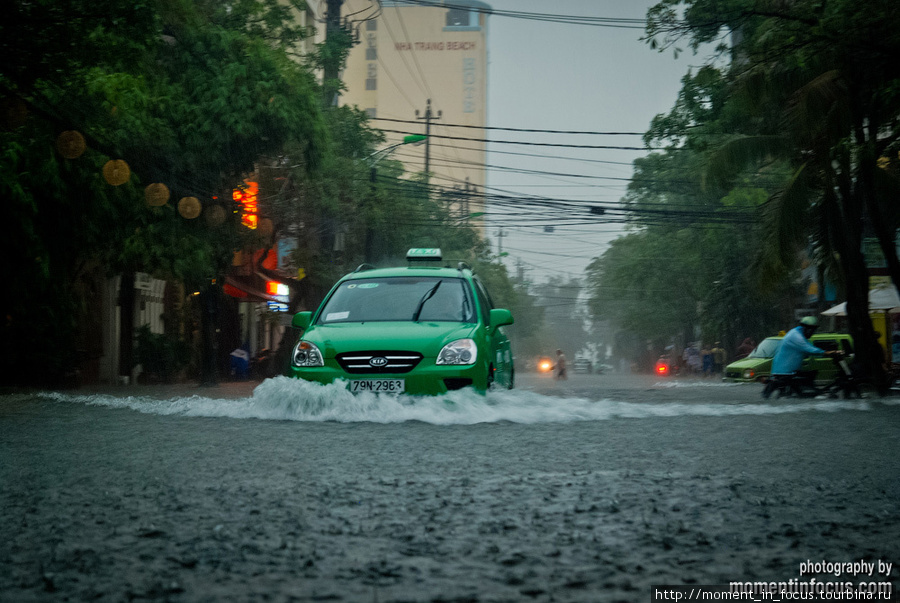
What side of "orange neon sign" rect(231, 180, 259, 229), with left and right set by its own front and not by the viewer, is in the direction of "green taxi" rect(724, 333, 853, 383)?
left

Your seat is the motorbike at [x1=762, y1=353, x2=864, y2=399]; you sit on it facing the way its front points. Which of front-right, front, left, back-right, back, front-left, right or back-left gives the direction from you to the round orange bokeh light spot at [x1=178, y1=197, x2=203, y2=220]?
back

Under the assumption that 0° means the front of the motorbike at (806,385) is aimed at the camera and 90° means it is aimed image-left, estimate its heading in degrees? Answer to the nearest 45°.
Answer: approximately 270°

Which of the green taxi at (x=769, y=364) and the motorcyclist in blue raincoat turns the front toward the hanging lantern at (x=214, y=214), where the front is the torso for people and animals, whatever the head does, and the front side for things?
the green taxi

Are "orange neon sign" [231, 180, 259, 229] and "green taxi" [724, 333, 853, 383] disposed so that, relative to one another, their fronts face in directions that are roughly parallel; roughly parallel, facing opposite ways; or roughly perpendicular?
roughly perpendicular

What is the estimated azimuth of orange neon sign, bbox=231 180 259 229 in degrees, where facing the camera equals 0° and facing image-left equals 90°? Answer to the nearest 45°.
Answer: approximately 0°

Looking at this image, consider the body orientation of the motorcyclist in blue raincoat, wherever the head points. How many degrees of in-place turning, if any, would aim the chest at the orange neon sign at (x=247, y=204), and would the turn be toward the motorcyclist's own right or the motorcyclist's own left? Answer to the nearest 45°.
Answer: approximately 180°

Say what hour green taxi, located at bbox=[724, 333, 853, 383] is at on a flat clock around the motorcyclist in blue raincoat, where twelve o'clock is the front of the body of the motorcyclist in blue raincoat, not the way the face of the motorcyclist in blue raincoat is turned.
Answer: The green taxi is roughly at 9 o'clock from the motorcyclist in blue raincoat.

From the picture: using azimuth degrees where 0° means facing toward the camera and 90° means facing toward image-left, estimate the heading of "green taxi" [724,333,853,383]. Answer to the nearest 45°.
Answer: approximately 45°

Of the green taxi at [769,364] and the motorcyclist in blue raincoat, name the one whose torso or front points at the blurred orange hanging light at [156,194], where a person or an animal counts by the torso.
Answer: the green taxi

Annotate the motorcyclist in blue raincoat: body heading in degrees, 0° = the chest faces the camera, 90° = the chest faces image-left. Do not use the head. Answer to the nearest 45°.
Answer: approximately 270°
